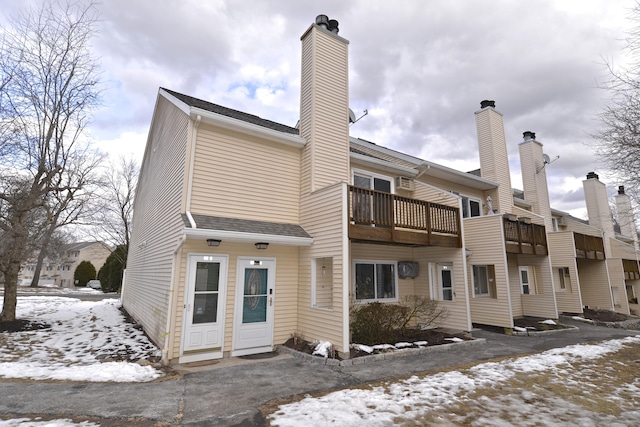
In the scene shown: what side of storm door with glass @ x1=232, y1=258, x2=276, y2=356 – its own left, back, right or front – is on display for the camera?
front

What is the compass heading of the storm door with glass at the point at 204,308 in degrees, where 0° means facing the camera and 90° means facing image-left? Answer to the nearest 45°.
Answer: approximately 0°

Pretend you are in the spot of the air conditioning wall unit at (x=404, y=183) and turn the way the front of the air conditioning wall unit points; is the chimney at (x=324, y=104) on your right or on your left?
on your right

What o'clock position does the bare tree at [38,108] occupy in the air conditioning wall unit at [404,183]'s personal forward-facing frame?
The bare tree is roughly at 4 o'clock from the air conditioning wall unit.

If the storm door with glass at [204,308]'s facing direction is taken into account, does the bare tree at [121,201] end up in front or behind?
behind

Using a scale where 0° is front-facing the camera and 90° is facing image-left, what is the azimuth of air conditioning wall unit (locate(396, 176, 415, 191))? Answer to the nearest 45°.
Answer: approximately 315°

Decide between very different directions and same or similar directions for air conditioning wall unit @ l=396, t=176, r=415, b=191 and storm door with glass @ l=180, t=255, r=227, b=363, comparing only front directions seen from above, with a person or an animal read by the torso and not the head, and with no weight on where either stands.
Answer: same or similar directions

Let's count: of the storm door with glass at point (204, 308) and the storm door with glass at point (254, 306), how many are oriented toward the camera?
2

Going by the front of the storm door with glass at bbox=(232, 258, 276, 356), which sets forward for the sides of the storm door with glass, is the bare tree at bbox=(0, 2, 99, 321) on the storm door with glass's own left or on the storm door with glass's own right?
on the storm door with glass's own right

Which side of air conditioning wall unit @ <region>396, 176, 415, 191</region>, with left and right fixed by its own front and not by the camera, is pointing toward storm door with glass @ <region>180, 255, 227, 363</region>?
right
